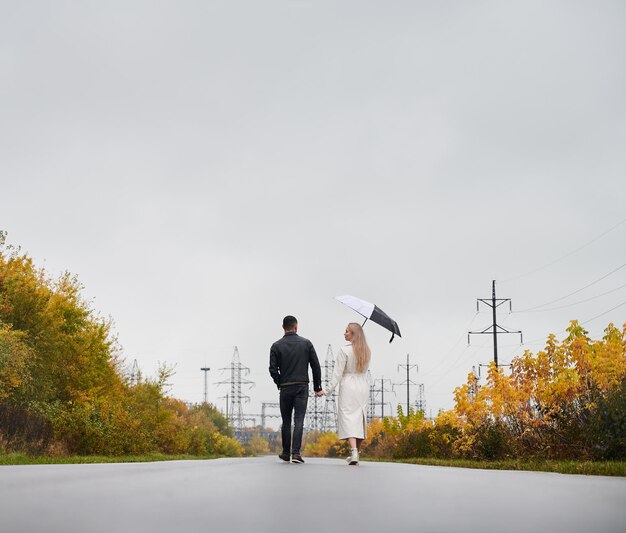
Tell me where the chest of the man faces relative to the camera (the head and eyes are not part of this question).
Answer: away from the camera
